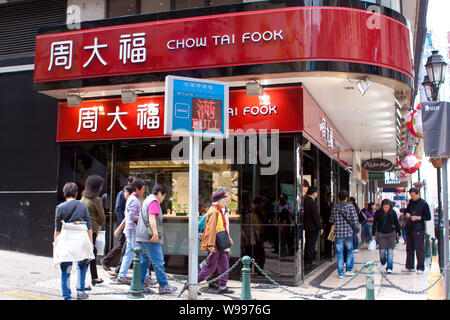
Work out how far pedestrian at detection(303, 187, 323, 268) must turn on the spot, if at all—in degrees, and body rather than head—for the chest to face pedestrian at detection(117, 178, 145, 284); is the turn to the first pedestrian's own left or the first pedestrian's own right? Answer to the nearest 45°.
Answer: approximately 135° to the first pedestrian's own right

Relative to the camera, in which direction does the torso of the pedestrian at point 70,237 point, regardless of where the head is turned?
away from the camera

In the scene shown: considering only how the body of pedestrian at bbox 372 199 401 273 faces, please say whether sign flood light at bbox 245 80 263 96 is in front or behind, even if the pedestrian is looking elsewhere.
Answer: in front
